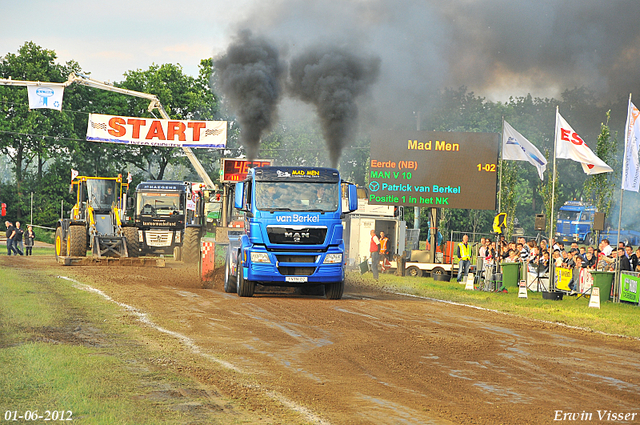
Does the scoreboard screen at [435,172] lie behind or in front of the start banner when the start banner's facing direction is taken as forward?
in front

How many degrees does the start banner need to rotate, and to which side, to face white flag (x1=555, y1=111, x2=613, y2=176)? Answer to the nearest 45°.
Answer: approximately 45° to its left

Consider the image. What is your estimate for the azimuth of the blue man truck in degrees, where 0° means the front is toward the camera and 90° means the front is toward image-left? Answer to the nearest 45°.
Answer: approximately 0°

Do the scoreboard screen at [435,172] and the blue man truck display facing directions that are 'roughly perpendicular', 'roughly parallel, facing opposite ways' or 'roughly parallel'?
roughly parallel

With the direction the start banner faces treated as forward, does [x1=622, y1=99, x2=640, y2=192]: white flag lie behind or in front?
in front

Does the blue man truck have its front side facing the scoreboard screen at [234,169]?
no

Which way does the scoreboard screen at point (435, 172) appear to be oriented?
toward the camera

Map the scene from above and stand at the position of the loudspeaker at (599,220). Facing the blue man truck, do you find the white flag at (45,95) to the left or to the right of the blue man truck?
right

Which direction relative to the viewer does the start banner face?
toward the camera

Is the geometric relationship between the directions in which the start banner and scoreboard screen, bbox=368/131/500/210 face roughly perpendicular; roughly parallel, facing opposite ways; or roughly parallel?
roughly parallel

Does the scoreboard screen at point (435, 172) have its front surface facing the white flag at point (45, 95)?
no

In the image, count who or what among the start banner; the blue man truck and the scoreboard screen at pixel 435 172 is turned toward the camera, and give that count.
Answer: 3

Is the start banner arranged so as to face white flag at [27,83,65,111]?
no

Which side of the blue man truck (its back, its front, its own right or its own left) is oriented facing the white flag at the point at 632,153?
left

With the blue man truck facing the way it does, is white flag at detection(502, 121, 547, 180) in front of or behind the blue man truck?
behind

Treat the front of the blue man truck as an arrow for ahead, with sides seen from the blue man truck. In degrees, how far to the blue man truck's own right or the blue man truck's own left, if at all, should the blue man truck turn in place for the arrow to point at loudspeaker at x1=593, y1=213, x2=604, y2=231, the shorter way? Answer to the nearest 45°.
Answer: approximately 90° to the blue man truck's own left

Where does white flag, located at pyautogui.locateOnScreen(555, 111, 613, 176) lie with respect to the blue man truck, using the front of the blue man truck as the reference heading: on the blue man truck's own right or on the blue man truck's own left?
on the blue man truck's own left

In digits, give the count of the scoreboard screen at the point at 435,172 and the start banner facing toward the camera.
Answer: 2
